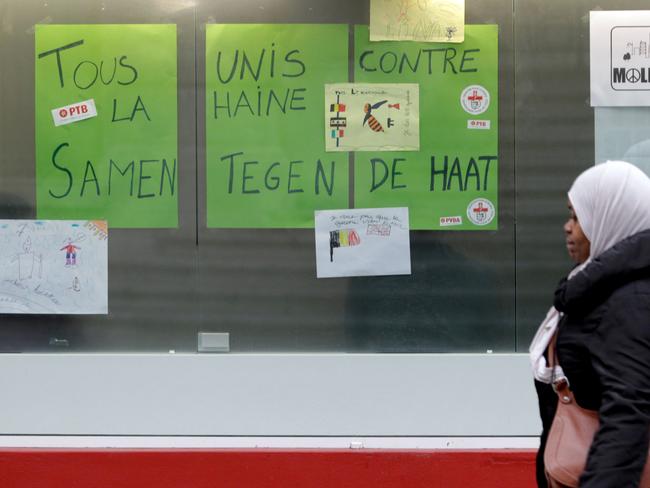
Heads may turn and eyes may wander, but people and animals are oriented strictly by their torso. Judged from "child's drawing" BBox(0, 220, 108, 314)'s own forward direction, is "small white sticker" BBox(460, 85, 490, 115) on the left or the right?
on its left

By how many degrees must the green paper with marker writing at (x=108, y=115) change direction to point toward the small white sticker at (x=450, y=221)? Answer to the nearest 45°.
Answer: approximately 90° to its left

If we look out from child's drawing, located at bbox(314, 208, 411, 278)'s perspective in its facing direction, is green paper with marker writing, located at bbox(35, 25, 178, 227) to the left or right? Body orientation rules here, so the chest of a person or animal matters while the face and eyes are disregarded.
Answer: on its right

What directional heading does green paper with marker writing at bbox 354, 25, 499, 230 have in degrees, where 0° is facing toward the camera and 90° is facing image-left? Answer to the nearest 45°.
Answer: approximately 0°

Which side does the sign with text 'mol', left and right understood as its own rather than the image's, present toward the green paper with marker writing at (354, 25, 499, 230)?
right
